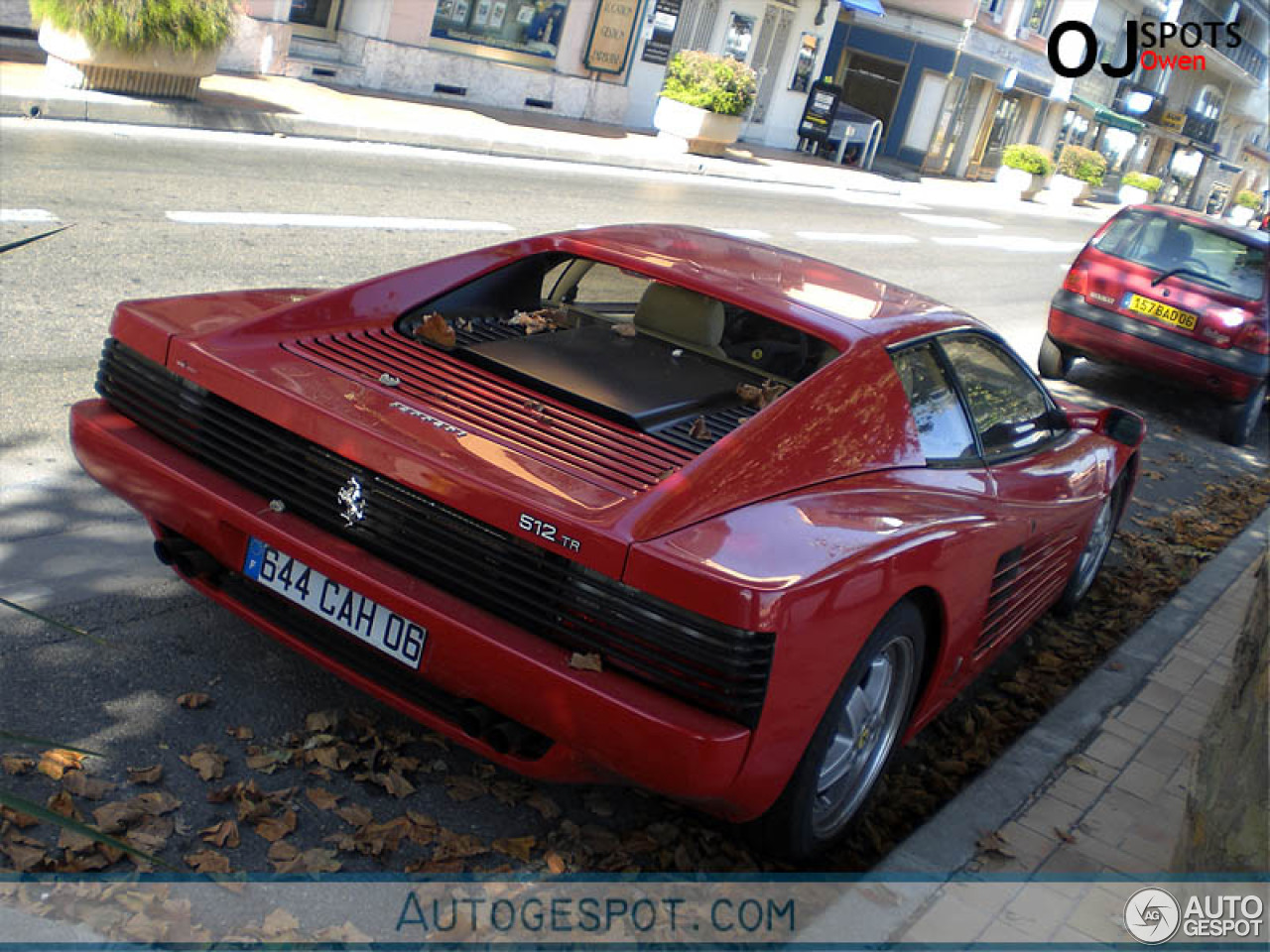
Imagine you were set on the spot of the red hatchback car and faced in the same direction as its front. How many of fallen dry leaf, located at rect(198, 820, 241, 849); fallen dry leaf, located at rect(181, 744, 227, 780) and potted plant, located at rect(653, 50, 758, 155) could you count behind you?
2

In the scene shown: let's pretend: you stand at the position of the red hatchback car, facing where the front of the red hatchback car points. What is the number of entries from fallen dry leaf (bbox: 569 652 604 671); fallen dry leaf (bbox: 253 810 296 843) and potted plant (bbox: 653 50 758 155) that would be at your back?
2

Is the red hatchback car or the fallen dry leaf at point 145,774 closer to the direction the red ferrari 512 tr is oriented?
the red hatchback car

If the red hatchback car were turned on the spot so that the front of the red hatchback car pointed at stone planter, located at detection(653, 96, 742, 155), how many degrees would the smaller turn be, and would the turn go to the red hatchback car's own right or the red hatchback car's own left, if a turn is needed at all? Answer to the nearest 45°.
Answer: approximately 45° to the red hatchback car's own left

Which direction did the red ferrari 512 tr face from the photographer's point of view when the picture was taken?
facing away from the viewer and to the right of the viewer

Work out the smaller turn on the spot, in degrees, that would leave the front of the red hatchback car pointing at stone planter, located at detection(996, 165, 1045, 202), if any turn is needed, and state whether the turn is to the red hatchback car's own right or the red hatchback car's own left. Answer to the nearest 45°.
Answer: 0° — it already faces it

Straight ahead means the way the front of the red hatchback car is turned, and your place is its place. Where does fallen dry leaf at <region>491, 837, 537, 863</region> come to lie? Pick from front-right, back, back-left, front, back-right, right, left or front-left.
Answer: back

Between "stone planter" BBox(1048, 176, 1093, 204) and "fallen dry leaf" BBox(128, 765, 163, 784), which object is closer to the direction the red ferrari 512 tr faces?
the stone planter

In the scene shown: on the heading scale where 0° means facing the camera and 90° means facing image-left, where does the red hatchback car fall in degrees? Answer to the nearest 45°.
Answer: approximately 180°

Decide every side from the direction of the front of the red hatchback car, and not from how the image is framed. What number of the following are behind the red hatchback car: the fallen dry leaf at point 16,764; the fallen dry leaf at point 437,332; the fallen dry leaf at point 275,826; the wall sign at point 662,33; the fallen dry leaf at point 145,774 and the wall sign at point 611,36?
4
